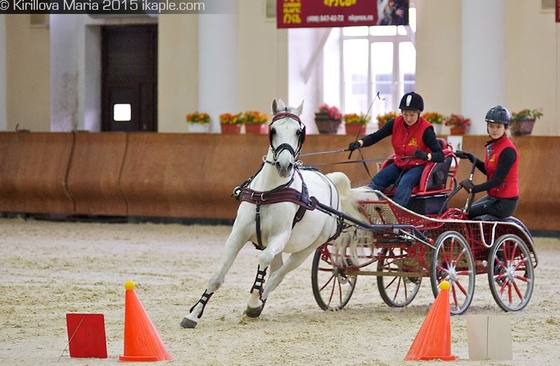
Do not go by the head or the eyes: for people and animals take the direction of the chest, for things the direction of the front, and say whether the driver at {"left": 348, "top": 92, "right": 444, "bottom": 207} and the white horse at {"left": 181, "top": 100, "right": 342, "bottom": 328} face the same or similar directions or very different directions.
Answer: same or similar directions

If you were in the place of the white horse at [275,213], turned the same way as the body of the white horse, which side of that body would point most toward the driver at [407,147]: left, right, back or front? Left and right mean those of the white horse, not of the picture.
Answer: back

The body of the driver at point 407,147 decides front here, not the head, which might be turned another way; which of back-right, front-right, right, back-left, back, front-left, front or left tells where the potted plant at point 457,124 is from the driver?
back-right

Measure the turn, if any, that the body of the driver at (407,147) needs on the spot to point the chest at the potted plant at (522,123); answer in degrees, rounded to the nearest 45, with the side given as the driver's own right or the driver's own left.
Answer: approximately 135° to the driver's own right

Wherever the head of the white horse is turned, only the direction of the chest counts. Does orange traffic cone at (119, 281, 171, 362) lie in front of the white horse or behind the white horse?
in front

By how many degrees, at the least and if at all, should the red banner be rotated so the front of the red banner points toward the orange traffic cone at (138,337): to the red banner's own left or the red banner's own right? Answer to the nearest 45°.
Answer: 0° — it already faces it

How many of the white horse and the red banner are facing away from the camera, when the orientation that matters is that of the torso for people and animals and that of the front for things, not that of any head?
0

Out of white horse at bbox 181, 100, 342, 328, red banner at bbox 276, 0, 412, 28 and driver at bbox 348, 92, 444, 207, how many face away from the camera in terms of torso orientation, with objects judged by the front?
0

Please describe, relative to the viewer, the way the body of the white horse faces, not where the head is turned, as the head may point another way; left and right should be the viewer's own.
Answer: facing the viewer and to the left of the viewer

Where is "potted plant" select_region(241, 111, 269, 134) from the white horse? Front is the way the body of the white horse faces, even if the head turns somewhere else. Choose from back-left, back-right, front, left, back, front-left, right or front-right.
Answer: back-right

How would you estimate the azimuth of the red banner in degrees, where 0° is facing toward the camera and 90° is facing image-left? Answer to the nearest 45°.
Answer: approximately 0°

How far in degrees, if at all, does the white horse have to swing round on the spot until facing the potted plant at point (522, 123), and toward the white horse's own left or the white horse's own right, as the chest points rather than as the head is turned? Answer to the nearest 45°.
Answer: approximately 180°

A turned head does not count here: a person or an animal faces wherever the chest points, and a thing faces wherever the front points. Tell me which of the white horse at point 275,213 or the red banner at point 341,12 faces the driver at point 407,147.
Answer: the red banner

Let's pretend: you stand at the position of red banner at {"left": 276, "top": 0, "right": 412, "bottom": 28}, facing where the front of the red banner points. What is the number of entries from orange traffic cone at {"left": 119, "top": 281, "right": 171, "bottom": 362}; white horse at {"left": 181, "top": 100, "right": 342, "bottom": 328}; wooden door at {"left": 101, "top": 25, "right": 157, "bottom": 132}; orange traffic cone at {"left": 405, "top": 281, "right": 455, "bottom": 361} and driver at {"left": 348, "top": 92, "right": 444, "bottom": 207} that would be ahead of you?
4

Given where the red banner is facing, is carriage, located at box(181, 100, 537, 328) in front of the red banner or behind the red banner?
in front
